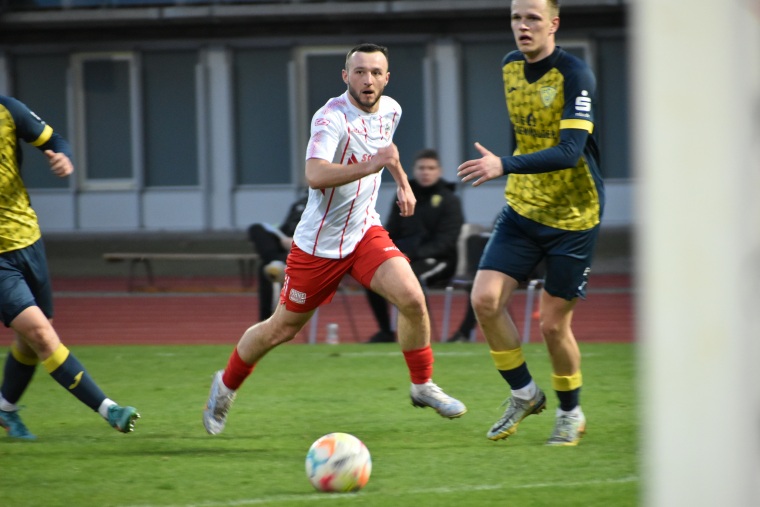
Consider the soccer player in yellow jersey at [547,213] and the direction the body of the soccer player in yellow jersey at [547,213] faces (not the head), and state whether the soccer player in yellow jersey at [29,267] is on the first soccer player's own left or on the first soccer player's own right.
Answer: on the first soccer player's own right

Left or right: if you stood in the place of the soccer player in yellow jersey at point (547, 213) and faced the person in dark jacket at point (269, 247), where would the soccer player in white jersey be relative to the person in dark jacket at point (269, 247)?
left

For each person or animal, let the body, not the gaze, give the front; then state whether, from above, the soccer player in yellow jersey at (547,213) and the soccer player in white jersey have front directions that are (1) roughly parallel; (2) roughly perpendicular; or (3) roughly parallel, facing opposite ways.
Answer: roughly perpendicular

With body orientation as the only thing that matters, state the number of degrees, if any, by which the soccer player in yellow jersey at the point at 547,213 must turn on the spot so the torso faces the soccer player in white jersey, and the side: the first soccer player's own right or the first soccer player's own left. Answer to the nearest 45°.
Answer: approximately 45° to the first soccer player's own right

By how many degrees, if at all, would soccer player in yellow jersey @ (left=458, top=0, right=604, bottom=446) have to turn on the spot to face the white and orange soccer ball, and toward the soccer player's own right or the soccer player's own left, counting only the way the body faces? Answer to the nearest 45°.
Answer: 0° — they already face it

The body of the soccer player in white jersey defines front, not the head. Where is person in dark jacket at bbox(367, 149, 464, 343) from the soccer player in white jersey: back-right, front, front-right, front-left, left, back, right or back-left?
back-left

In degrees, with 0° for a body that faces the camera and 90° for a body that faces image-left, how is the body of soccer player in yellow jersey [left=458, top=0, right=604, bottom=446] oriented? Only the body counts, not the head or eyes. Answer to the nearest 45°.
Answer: approximately 45°

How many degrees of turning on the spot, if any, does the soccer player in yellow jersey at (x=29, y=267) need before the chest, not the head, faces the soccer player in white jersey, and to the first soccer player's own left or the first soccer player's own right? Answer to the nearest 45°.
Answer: approximately 45° to the first soccer player's own left
